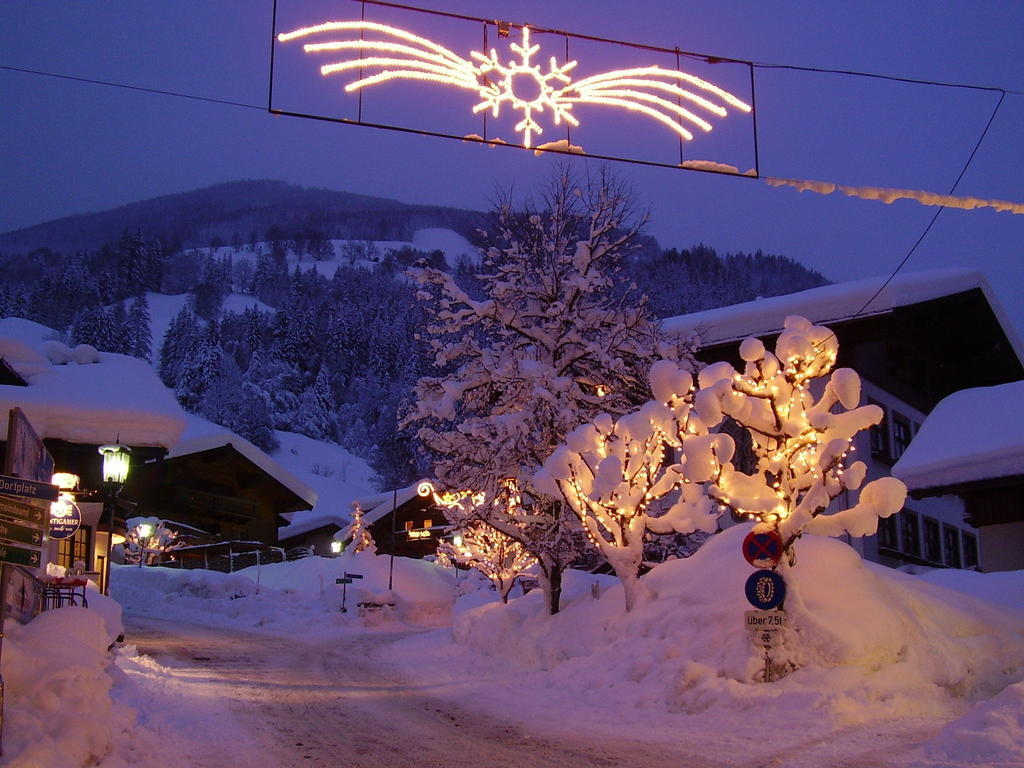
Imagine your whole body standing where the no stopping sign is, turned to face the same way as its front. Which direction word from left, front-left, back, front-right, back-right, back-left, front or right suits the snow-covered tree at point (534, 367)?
back-right

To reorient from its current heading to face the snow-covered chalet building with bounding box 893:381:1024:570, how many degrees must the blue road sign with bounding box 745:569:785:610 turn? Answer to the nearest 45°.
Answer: approximately 135° to its left

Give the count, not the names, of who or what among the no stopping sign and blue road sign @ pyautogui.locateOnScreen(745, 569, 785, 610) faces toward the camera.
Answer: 2

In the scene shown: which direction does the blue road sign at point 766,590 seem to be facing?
toward the camera

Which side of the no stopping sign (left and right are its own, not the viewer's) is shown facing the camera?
front

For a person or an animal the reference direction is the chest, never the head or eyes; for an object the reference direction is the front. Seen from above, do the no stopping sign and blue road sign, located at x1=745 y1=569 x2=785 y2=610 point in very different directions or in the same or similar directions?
same or similar directions

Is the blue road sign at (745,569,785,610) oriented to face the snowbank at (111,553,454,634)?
no

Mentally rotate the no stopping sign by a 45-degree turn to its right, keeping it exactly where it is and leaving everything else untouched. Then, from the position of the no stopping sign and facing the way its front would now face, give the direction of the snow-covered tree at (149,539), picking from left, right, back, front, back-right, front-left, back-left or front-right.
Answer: right

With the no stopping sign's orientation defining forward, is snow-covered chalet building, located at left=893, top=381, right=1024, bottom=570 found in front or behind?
behind

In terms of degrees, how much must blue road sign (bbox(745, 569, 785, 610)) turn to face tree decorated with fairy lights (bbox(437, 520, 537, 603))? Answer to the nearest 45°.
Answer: approximately 135° to its right

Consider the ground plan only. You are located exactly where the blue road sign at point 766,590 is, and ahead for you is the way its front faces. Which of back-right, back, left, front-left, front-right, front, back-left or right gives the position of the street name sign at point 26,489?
front-right

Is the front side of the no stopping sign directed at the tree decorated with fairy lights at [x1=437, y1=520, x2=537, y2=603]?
no
